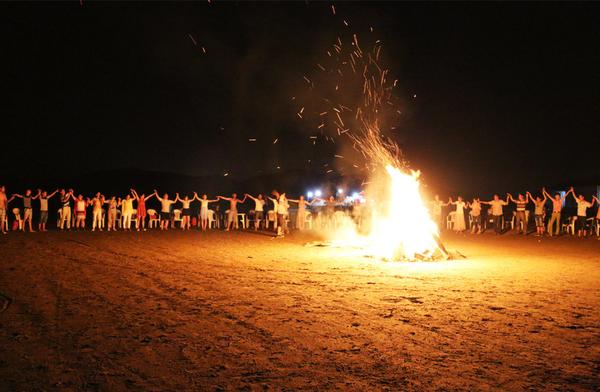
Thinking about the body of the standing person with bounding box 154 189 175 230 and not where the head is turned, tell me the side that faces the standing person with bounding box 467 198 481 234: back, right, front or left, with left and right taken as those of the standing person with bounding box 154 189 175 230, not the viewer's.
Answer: left

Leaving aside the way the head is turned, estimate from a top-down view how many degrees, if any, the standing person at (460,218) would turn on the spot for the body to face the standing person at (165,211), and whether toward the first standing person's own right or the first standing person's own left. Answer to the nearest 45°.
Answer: approximately 90° to the first standing person's own right

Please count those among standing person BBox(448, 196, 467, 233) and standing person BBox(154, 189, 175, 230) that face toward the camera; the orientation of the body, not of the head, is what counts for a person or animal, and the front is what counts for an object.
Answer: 2

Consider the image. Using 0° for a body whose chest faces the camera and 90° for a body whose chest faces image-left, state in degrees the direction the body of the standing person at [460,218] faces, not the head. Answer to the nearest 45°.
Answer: approximately 0°

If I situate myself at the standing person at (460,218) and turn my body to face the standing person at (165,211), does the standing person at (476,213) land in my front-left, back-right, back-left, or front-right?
back-left

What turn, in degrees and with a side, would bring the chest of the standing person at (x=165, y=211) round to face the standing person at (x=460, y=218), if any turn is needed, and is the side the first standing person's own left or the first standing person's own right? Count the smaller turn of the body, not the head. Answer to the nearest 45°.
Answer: approximately 90° to the first standing person's own left
